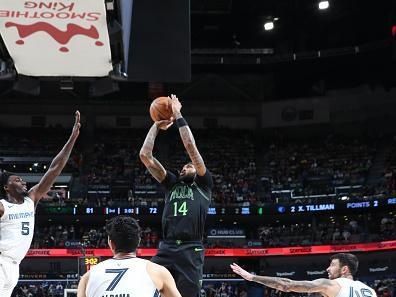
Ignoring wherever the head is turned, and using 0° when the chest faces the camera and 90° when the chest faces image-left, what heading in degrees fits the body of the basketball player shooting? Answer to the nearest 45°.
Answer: approximately 45°

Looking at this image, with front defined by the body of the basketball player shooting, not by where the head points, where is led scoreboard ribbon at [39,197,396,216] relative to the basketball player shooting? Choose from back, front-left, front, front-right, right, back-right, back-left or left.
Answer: back-right

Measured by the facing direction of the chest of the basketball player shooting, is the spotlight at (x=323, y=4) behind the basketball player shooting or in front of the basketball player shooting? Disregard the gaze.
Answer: behind

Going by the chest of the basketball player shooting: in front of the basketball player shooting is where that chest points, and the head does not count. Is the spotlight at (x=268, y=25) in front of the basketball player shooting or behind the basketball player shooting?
behind
